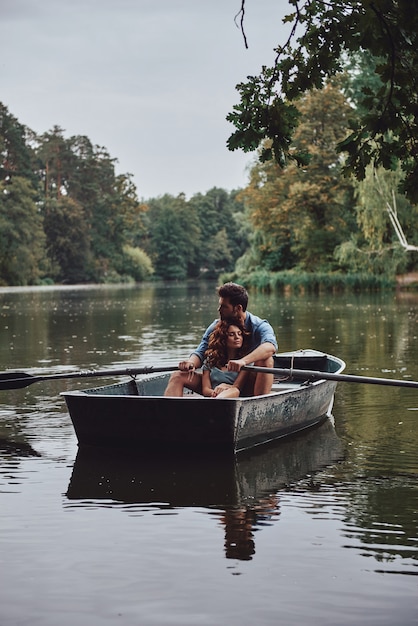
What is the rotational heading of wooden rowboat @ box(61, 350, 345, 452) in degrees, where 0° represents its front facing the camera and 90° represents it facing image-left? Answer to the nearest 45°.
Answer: approximately 225°
